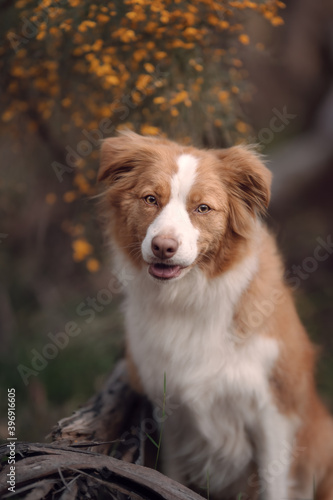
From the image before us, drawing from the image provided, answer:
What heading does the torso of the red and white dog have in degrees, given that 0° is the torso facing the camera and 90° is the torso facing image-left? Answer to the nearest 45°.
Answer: approximately 45°

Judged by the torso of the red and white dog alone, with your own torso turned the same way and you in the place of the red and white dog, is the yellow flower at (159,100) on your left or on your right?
on your right

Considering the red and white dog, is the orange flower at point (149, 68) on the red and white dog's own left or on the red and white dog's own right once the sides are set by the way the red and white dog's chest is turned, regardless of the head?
on the red and white dog's own right
